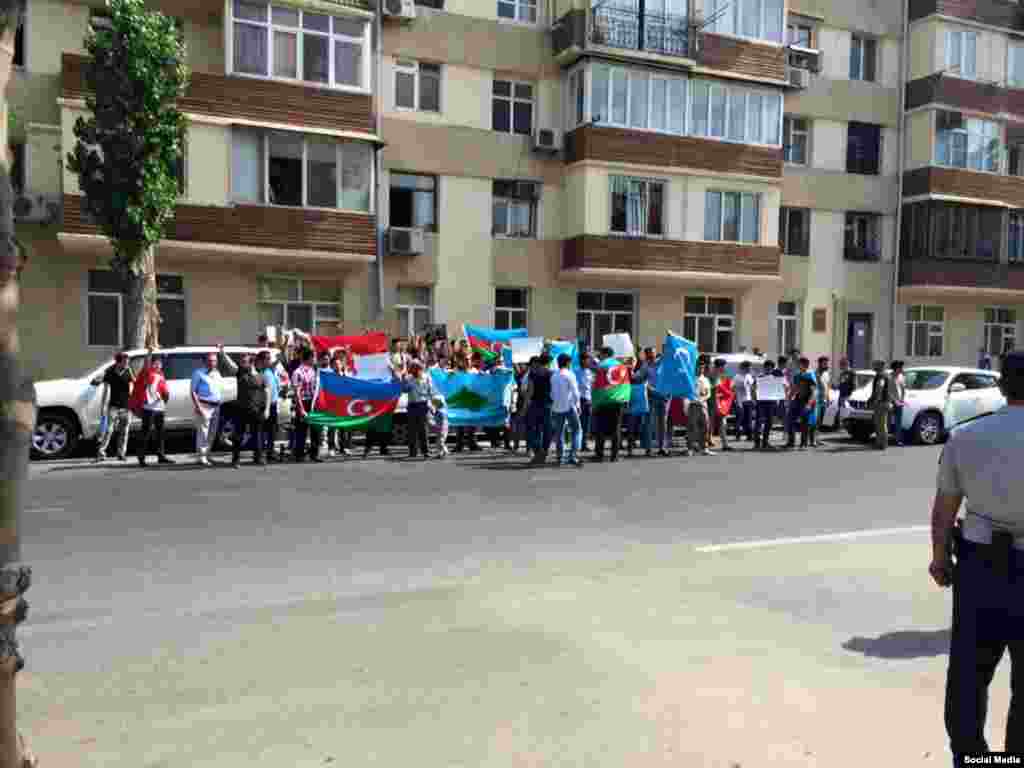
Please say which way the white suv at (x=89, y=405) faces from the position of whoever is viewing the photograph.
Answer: facing to the left of the viewer

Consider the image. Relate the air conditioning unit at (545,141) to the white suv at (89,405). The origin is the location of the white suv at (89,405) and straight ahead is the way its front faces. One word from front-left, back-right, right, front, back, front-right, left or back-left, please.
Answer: back-right

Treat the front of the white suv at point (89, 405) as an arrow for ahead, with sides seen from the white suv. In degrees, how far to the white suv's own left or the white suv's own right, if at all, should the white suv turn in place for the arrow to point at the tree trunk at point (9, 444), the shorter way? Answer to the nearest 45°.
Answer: approximately 90° to the white suv's own left

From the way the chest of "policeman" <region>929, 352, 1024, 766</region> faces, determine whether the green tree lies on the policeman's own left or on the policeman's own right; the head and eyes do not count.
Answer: on the policeman's own left

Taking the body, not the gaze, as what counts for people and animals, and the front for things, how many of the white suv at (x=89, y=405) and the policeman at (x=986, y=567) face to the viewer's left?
1

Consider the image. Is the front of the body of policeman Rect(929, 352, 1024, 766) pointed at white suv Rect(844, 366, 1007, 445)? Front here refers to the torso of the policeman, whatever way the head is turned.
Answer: yes

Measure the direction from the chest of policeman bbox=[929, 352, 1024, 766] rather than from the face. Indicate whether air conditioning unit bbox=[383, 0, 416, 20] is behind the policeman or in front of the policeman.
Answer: in front

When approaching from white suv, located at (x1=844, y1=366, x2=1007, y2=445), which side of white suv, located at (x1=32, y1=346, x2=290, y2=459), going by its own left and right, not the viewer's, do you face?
back

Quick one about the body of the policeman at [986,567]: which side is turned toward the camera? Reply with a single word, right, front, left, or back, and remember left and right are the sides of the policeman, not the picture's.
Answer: back

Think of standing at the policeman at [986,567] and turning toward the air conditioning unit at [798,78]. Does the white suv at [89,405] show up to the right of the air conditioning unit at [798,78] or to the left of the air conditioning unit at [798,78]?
left

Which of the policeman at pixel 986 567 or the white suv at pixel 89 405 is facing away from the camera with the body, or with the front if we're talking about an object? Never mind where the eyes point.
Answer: the policeman
